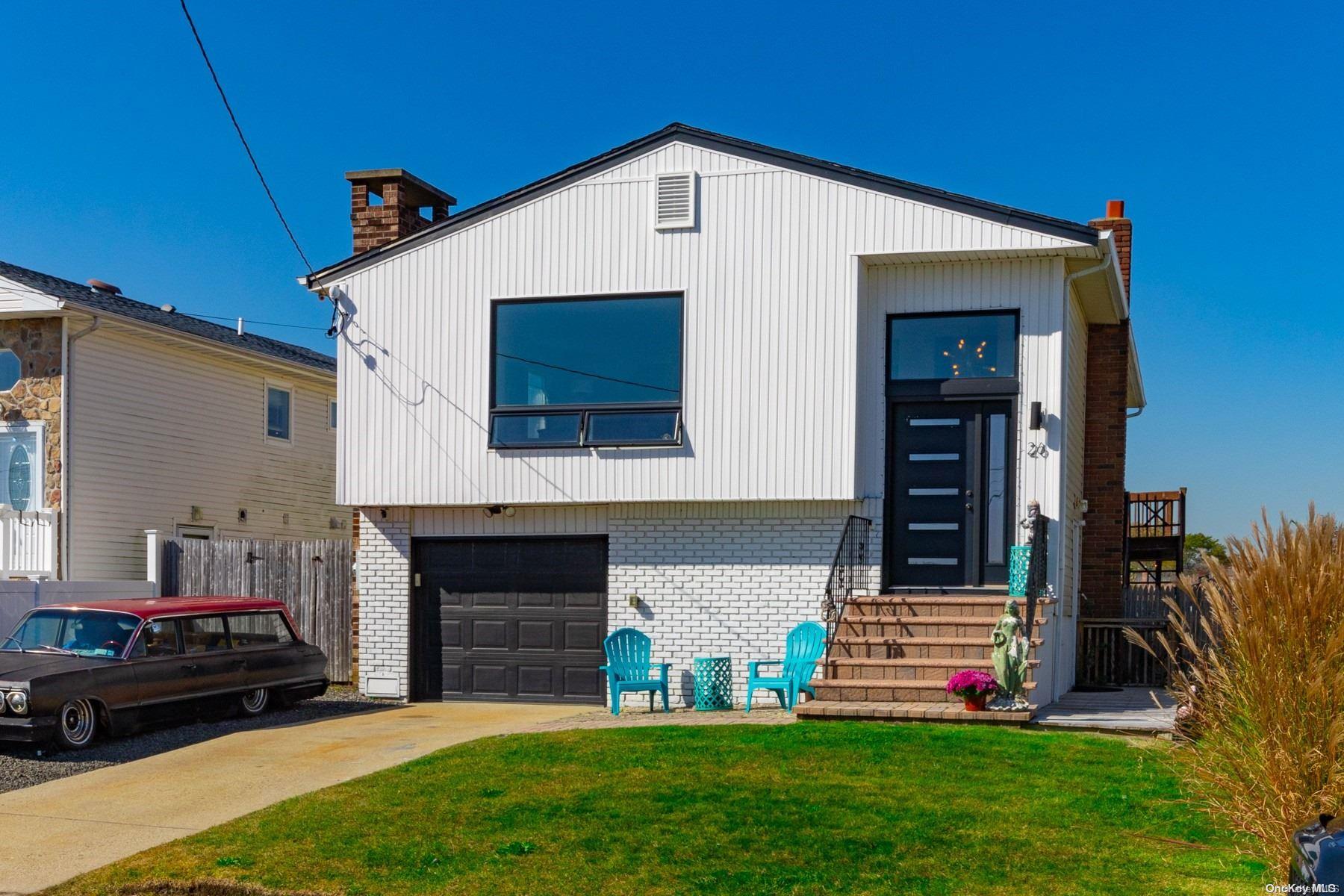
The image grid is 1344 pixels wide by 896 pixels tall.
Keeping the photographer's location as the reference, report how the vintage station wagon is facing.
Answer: facing the viewer and to the left of the viewer

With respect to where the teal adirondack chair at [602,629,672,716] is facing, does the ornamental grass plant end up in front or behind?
in front

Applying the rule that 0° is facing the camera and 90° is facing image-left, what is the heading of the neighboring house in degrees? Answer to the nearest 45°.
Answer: approximately 45°

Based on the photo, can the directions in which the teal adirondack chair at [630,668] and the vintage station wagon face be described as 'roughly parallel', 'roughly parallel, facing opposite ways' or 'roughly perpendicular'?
roughly perpendicular

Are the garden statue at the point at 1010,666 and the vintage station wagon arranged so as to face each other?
no

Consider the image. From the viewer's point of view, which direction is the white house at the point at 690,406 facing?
toward the camera

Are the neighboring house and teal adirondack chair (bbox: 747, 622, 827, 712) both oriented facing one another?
no

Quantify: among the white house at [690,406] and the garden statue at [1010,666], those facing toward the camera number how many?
2

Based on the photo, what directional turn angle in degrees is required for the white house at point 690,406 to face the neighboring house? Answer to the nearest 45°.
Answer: approximately 135° to its right

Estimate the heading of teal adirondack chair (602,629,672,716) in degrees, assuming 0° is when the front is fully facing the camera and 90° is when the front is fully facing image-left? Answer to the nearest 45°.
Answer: approximately 315°

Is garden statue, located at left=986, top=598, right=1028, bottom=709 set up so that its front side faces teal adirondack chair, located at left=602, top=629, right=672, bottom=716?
no

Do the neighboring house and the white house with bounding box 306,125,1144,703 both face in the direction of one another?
no

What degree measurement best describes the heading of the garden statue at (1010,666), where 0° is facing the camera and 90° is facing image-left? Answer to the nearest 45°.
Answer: approximately 0°

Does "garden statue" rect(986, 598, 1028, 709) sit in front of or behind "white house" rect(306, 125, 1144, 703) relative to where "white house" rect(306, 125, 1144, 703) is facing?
in front
